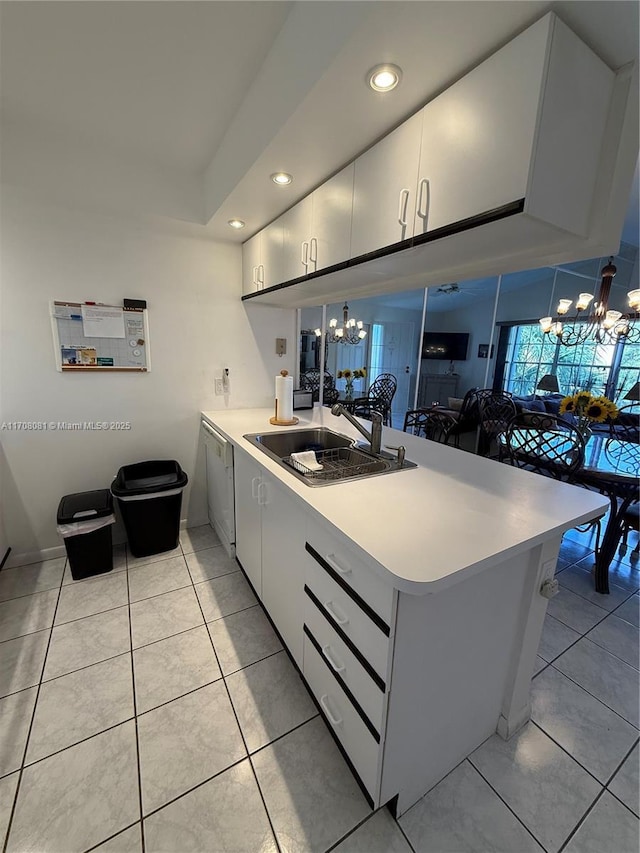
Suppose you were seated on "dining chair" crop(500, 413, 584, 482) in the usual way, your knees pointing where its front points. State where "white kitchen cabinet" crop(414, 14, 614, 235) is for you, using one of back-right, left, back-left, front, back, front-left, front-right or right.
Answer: back-right

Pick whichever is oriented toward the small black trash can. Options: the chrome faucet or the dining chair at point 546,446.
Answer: the chrome faucet

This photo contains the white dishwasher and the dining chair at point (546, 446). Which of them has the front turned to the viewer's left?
the white dishwasher

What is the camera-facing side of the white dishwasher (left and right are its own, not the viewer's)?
left

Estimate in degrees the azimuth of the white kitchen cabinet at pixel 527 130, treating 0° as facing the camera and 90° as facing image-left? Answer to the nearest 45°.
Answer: approximately 45°

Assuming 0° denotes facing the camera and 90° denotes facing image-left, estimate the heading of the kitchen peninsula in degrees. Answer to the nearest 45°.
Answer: approximately 45°

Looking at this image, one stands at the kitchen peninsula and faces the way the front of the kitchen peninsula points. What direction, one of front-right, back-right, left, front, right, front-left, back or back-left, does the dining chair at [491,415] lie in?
back-right

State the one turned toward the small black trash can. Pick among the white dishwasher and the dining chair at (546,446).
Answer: the white dishwasher

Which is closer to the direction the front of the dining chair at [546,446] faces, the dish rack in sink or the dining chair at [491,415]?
the dining chair

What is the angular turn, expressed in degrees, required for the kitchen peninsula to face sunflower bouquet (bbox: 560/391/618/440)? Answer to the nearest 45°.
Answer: approximately 180°

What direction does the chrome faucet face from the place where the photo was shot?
facing to the left of the viewer

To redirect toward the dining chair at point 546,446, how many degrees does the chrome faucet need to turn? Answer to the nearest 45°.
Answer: approximately 135° to its right
